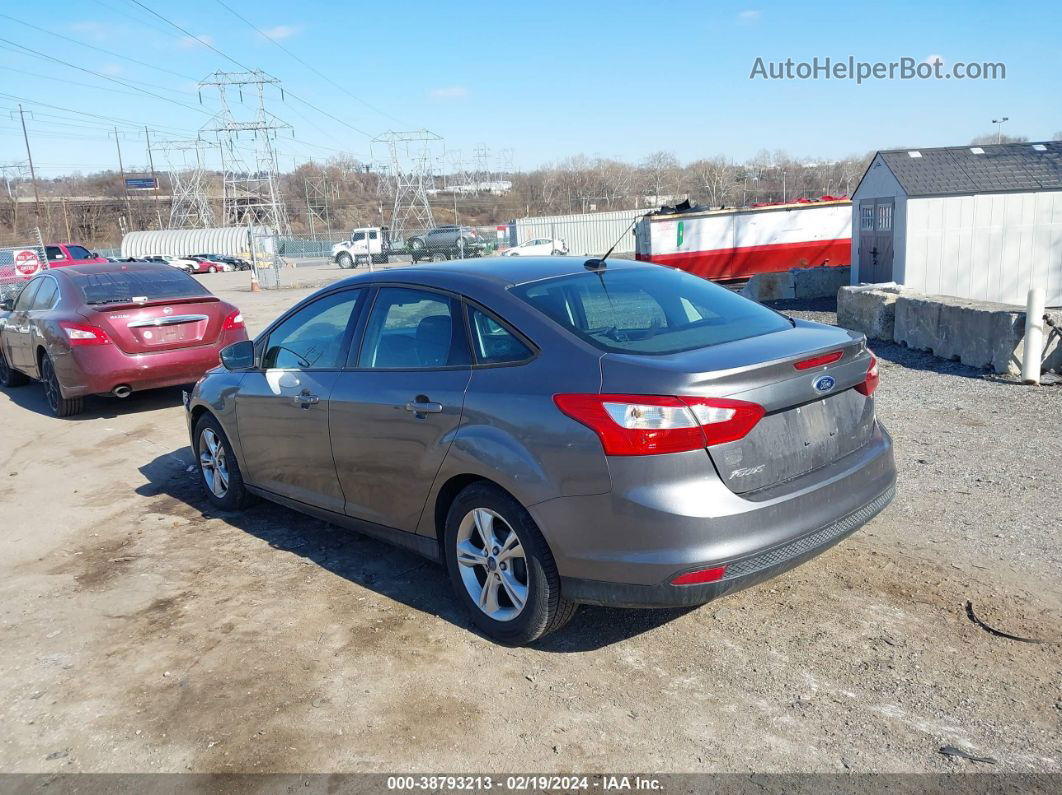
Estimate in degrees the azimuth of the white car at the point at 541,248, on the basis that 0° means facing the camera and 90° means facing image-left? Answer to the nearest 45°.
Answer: approximately 90°

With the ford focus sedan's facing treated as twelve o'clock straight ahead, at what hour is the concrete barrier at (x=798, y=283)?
The concrete barrier is roughly at 2 o'clock from the ford focus sedan.

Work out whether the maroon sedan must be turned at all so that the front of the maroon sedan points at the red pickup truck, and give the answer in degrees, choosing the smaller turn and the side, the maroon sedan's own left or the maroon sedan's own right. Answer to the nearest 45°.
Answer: approximately 45° to the maroon sedan's own right

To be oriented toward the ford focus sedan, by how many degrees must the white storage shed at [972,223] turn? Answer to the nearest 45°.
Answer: approximately 45° to its left

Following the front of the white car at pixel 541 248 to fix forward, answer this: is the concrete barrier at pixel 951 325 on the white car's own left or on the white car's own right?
on the white car's own left

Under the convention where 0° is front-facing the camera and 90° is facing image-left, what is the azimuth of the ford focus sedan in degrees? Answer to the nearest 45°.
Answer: approximately 135°

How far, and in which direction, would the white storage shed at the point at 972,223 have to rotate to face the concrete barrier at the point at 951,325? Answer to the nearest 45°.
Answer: approximately 45° to its left

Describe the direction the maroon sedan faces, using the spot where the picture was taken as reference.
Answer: facing away from the viewer and to the left of the viewer
